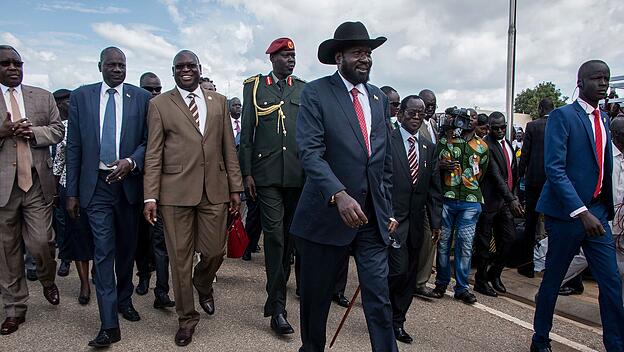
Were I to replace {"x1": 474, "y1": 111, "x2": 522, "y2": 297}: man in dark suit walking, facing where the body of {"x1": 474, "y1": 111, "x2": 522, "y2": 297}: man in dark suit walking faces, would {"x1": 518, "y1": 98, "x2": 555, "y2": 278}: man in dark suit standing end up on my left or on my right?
on my left

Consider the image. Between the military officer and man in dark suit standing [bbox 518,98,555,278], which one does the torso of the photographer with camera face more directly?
the military officer

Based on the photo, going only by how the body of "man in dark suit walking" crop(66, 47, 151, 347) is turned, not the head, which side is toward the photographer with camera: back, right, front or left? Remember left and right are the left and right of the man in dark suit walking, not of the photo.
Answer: left

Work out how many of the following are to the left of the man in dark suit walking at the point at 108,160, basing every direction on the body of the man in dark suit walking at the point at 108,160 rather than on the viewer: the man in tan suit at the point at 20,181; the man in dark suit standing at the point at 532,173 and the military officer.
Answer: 2

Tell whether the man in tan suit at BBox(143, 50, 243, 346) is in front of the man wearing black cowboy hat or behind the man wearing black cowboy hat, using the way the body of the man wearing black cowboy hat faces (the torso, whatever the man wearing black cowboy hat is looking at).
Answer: behind

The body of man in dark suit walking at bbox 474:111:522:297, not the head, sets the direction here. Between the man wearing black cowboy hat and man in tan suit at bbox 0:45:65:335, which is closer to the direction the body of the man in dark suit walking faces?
the man wearing black cowboy hat

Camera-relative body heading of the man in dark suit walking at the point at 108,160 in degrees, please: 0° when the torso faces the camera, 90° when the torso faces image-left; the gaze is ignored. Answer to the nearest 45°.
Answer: approximately 0°

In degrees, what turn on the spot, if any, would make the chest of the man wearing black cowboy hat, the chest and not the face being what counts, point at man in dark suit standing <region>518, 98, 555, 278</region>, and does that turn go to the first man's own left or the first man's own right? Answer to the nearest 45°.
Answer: approximately 90° to the first man's own left
